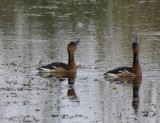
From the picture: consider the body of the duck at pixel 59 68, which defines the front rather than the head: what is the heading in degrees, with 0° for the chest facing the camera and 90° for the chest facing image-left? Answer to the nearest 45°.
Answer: approximately 270°

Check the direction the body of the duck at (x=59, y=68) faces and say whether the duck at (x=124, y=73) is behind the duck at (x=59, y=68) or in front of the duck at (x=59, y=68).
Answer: in front

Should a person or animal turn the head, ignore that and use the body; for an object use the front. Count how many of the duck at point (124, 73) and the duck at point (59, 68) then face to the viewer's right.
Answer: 2

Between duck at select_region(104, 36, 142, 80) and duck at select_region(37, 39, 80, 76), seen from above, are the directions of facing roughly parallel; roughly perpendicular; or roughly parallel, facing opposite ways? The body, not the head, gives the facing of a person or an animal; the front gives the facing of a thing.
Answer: roughly parallel

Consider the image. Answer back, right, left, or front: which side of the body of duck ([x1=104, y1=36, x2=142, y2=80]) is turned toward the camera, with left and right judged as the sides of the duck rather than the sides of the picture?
right

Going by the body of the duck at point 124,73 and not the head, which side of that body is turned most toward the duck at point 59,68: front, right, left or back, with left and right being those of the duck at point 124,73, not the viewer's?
back
